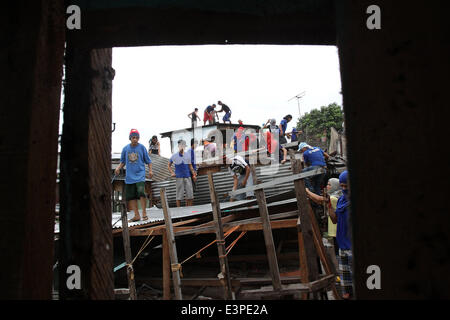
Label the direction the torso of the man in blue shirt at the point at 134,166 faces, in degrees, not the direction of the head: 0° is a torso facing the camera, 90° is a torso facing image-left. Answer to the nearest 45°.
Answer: approximately 0°

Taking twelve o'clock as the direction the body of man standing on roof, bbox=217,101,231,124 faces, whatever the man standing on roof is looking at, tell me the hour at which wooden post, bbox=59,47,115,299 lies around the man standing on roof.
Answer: The wooden post is roughly at 9 o'clock from the man standing on roof.

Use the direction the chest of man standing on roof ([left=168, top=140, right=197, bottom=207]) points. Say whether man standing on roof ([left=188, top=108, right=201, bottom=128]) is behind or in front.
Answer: behind

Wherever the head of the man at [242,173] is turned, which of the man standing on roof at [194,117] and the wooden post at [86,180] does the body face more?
the wooden post

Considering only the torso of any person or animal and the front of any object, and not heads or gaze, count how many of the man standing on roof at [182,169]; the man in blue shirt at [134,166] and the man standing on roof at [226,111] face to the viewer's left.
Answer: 1

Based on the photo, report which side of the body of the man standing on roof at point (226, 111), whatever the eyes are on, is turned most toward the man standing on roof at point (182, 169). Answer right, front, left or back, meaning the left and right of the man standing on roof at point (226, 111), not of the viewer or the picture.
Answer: left

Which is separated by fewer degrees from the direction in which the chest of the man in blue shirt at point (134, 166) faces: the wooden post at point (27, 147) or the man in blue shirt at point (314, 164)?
the wooden post

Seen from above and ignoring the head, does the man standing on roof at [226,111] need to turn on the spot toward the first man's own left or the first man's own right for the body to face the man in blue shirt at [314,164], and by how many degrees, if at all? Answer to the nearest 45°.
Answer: approximately 90° to the first man's own left

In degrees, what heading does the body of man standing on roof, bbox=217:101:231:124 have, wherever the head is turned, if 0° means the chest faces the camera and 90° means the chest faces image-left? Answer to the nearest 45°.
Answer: approximately 90°

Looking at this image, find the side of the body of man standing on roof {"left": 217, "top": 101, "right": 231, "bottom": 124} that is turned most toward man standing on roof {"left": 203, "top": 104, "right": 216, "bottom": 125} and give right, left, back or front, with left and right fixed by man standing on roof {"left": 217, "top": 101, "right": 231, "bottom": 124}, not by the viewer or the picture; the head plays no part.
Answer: front

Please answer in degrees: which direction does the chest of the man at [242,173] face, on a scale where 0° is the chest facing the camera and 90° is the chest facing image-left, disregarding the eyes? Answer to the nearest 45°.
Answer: approximately 45°

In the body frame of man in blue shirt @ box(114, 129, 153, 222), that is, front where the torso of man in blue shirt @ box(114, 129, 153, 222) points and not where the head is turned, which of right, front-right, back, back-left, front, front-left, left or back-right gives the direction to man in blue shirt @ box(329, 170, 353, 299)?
front-left
